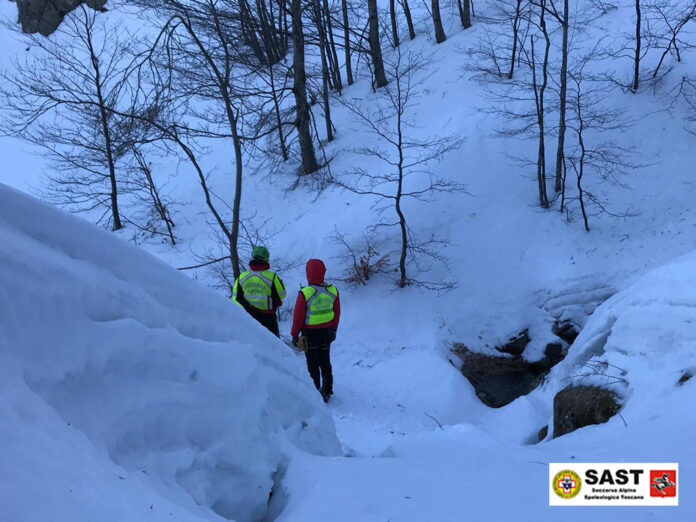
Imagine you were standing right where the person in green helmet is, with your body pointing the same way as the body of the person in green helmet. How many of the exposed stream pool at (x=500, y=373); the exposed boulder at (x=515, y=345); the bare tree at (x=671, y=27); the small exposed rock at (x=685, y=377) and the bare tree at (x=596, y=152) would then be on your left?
0

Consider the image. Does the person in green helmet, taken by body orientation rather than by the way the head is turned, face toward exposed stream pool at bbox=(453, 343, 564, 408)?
no

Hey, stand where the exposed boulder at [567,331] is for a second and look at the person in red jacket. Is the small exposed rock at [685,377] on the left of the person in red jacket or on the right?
left

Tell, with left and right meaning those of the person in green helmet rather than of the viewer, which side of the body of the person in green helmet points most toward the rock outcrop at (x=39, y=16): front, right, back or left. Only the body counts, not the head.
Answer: front

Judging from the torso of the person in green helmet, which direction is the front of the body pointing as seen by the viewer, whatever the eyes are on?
away from the camera

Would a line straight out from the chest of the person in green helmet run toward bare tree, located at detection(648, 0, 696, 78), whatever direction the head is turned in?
no

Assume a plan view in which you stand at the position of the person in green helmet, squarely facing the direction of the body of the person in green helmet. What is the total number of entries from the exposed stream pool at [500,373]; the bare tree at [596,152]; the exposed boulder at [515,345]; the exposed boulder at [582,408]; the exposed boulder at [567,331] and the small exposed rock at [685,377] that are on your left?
0

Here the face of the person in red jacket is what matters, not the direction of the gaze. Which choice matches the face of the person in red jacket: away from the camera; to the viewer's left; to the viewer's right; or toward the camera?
away from the camera

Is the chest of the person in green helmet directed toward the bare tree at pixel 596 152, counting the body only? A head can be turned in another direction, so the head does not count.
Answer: no
